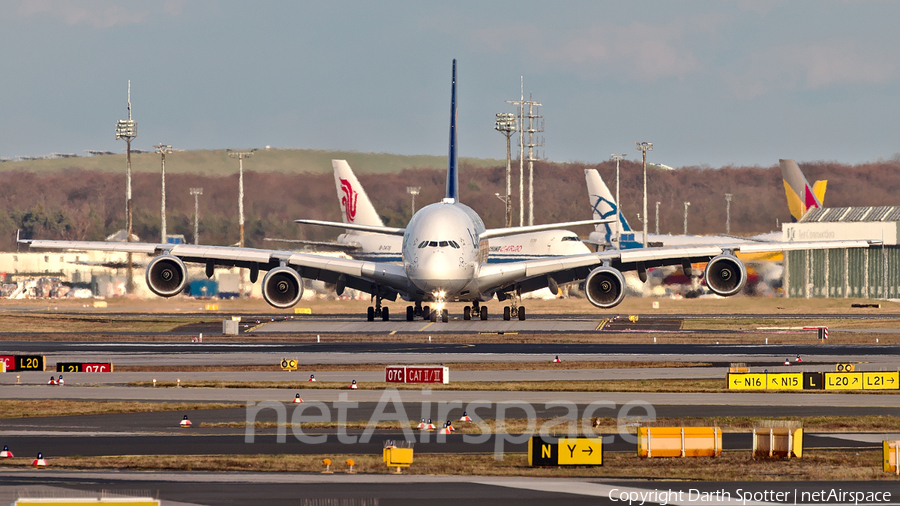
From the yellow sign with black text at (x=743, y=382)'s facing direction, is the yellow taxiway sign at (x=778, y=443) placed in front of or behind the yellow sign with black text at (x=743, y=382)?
in front

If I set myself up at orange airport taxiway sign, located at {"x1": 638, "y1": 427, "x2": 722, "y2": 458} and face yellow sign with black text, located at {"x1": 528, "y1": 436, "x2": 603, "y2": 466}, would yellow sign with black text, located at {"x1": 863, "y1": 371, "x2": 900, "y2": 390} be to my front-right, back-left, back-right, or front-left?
back-right

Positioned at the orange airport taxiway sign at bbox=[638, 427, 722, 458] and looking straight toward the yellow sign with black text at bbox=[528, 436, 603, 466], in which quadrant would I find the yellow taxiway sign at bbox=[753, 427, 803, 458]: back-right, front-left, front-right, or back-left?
back-left

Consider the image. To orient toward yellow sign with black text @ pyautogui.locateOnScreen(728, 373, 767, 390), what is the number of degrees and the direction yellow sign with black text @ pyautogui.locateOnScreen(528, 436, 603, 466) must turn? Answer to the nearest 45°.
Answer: approximately 180°

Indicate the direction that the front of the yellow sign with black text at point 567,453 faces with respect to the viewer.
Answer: facing the viewer

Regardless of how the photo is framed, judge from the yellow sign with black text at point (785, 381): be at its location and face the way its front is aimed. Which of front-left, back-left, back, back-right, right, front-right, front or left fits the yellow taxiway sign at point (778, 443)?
front

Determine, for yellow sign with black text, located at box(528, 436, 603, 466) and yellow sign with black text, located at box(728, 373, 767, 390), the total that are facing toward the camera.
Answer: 2

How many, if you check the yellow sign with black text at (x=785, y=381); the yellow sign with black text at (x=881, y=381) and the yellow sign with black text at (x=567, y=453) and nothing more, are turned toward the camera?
3

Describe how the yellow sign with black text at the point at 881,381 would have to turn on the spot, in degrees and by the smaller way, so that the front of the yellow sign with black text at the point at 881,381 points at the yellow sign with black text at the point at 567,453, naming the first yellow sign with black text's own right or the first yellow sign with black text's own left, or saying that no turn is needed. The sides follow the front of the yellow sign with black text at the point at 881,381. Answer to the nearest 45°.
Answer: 0° — it already faces it

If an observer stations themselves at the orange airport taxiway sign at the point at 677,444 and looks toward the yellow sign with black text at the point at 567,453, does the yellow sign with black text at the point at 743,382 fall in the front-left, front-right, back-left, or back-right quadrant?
back-right

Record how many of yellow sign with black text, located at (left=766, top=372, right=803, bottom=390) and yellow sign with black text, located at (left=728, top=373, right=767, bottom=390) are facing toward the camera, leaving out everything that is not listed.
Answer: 2

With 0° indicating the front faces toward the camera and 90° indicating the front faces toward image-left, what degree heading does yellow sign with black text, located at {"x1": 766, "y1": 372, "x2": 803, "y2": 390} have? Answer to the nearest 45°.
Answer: approximately 0°

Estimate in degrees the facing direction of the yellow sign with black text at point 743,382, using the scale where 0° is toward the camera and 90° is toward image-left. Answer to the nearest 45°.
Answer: approximately 0°

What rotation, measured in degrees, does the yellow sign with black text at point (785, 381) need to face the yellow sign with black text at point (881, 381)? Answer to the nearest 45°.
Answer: approximately 90° to its left

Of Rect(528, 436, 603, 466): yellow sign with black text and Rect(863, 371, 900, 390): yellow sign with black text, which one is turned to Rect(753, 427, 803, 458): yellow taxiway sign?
Rect(863, 371, 900, 390): yellow sign with black text

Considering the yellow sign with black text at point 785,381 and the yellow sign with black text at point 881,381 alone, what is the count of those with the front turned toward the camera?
2

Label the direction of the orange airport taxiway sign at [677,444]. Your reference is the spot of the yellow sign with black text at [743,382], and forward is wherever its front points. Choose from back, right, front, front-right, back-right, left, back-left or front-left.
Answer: front
